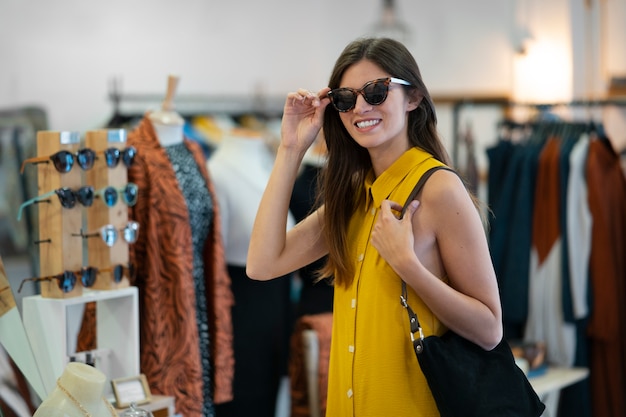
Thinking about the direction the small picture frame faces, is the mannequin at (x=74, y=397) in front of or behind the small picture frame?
in front

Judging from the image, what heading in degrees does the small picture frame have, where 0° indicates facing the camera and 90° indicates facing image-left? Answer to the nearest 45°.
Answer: approximately 0°

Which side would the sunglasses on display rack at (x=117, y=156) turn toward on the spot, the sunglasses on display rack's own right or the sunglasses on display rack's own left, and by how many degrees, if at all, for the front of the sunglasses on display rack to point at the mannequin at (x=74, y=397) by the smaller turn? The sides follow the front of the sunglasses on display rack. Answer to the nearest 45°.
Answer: approximately 45° to the sunglasses on display rack's own right
